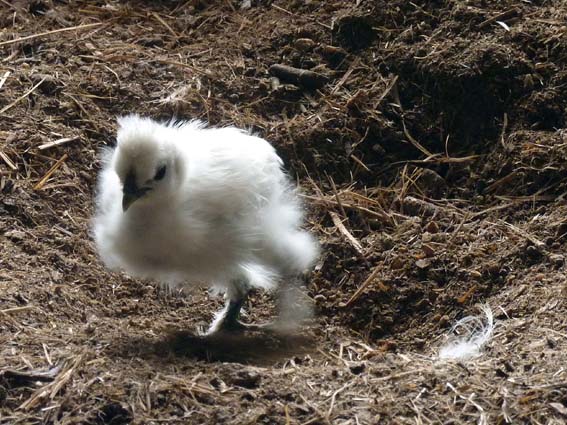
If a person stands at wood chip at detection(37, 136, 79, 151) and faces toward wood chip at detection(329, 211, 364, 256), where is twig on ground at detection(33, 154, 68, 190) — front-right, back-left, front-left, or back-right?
front-right

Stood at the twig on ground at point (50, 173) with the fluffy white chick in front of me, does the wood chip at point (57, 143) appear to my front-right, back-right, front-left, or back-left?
back-left

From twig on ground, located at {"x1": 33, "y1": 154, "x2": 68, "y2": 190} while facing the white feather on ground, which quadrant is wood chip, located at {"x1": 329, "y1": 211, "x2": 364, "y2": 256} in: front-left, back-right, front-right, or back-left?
front-left

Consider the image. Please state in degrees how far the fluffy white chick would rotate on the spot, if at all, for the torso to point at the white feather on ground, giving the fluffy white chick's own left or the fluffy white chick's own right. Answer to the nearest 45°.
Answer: approximately 135° to the fluffy white chick's own left

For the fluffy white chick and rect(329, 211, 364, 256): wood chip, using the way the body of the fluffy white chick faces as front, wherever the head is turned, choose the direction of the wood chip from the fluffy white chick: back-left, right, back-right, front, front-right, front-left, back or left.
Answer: back

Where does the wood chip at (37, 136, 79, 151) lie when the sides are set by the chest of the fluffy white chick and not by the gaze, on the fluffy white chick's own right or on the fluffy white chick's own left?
on the fluffy white chick's own right

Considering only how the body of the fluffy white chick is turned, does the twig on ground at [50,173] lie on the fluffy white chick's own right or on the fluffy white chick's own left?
on the fluffy white chick's own right

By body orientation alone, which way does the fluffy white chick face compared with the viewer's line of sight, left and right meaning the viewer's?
facing the viewer and to the left of the viewer

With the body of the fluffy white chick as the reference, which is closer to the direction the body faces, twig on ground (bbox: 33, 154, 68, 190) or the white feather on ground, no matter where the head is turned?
the twig on ground

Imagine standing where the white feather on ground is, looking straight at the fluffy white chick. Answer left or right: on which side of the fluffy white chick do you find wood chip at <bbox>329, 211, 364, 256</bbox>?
right

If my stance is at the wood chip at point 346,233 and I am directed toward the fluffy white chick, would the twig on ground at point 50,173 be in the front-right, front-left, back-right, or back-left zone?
front-right

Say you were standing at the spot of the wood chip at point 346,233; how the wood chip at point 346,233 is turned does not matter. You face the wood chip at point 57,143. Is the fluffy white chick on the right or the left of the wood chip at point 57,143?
left

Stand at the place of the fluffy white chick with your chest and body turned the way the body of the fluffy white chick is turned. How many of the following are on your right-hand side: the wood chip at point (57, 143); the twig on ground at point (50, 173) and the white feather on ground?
2
